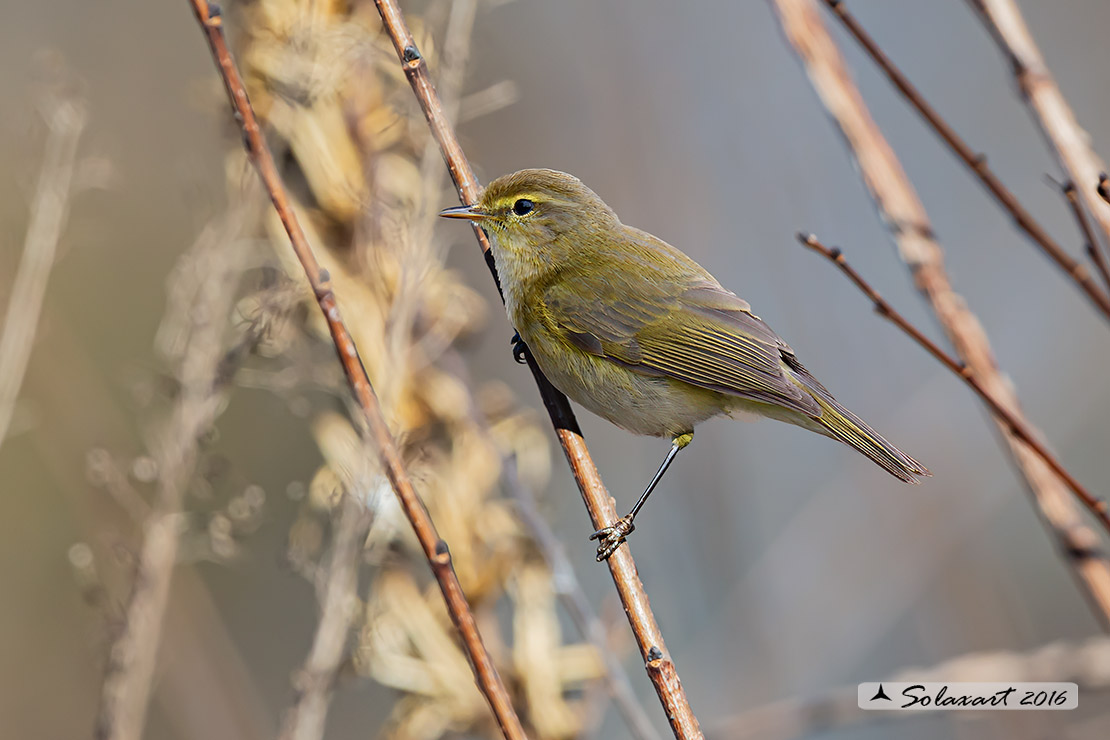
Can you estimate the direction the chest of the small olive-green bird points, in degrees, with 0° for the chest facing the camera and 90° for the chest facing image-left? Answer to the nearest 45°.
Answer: approximately 90°

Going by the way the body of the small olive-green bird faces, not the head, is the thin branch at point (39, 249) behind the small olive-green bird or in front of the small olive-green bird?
in front
